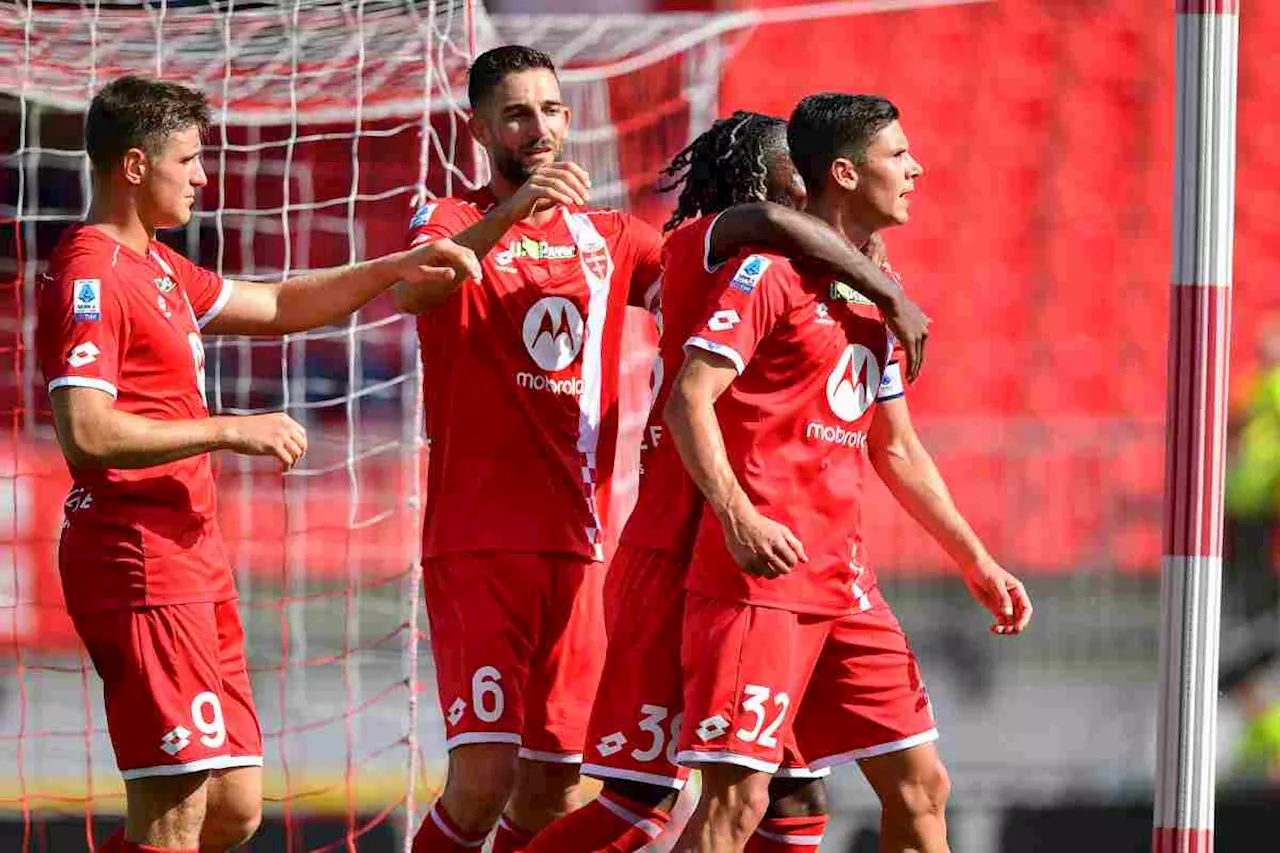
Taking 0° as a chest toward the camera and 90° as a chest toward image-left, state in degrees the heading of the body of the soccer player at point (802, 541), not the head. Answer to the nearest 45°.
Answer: approximately 315°

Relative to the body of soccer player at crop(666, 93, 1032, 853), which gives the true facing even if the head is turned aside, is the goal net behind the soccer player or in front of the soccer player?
behind

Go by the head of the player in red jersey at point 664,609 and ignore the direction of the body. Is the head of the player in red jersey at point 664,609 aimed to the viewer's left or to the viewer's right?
to the viewer's right

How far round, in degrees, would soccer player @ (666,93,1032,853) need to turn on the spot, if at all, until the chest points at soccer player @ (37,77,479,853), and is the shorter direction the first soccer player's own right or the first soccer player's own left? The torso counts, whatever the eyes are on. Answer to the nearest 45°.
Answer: approximately 135° to the first soccer player's own right

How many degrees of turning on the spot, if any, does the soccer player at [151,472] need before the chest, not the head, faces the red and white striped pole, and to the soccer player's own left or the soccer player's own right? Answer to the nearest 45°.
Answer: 0° — they already face it

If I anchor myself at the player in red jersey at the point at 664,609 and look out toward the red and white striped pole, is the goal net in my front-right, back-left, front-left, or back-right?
back-left

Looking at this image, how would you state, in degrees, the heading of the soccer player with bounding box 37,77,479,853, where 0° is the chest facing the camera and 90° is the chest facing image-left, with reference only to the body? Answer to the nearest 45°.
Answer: approximately 270°

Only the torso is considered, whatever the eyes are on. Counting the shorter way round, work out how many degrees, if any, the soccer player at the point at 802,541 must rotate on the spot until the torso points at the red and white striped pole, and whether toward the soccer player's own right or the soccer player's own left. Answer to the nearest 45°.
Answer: approximately 45° to the soccer player's own left

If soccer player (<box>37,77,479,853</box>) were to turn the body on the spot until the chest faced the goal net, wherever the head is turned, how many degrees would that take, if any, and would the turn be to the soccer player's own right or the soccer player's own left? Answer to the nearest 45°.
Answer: approximately 90° to the soccer player's own left

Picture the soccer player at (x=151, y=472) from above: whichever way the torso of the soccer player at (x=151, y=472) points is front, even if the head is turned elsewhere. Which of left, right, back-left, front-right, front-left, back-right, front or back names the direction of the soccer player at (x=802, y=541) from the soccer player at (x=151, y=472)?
front

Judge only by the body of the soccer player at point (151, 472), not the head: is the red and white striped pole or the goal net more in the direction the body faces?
the red and white striped pole

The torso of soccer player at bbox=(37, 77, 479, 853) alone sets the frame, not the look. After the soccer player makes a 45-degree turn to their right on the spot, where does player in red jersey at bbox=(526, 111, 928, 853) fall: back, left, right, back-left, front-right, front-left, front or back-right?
front-left

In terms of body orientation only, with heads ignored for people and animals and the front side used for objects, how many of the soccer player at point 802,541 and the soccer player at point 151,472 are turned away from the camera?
0

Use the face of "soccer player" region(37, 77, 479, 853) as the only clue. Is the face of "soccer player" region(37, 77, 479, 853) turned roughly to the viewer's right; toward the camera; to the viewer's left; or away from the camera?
to the viewer's right
